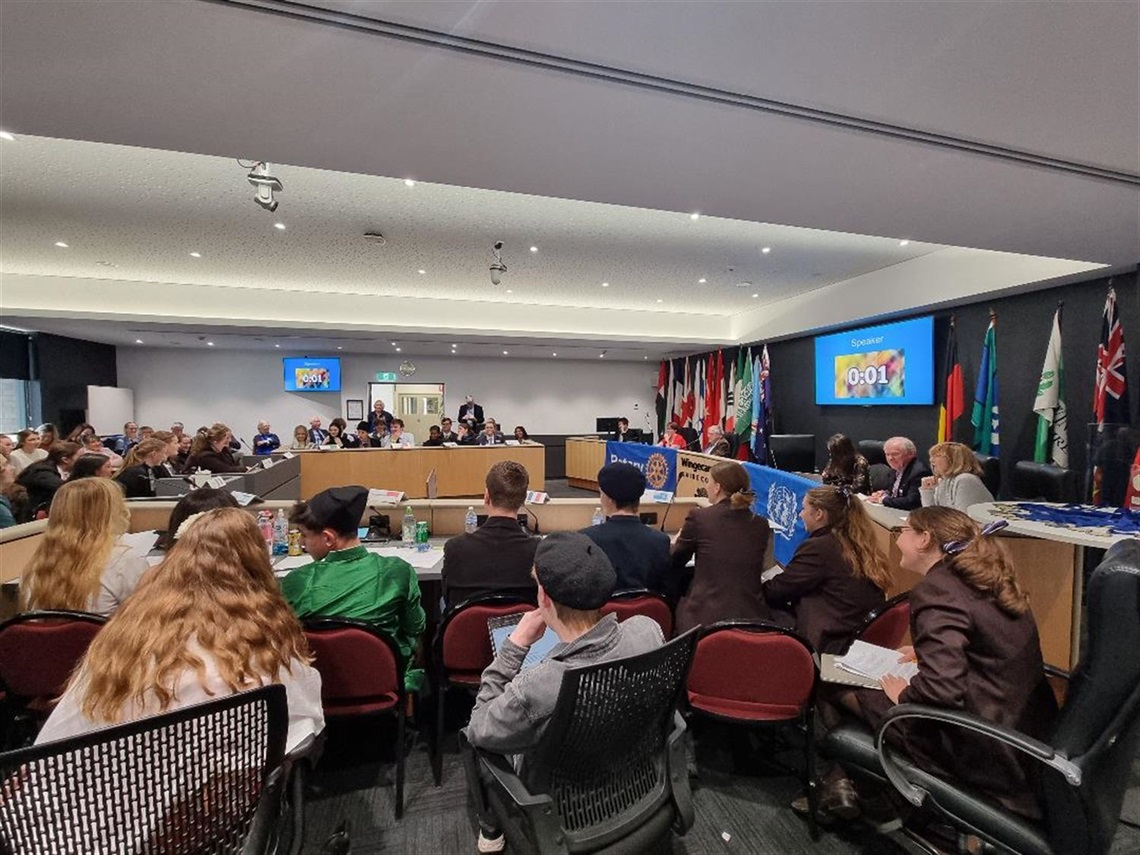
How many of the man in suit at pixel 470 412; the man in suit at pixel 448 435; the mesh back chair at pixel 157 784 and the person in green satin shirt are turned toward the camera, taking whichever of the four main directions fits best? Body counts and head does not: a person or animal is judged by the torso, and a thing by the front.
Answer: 2

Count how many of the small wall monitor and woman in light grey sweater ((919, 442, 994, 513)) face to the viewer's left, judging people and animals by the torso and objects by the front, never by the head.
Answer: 1

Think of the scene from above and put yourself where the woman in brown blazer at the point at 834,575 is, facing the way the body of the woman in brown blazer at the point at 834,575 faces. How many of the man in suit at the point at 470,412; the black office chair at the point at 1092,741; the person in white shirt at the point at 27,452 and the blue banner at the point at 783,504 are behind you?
1

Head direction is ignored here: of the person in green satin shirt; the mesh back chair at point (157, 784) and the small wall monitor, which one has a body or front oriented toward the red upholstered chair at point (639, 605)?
the small wall monitor

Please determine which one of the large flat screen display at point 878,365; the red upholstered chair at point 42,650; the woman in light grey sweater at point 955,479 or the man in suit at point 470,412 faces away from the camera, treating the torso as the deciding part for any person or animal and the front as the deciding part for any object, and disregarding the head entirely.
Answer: the red upholstered chair

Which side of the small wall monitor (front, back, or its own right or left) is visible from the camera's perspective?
front

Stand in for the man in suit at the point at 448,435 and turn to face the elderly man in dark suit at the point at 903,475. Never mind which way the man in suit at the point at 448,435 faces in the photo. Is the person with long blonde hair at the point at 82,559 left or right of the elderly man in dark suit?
right

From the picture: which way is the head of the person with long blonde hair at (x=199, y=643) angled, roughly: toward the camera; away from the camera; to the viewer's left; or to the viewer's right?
away from the camera

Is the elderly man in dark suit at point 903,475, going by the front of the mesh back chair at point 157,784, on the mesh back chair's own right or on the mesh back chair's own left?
on the mesh back chair's own right

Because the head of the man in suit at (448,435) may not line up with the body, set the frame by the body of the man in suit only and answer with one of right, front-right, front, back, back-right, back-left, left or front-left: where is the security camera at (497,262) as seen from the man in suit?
front

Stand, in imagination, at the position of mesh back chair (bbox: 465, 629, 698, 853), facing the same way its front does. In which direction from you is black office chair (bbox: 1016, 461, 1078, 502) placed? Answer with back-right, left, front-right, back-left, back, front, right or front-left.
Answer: right

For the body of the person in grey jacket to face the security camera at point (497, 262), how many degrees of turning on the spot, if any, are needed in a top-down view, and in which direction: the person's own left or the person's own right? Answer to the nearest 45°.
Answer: approximately 45° to the person's own right

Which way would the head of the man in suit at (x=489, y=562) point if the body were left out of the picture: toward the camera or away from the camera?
away from the camera

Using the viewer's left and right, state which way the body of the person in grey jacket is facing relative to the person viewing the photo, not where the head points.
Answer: facing away from the viewer and to the left of the viewer

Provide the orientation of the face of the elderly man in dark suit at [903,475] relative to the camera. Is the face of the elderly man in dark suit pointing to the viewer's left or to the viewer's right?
to the viewer's left

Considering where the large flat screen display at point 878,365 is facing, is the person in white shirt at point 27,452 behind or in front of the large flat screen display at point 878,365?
in front

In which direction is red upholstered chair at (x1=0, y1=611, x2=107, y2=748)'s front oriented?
away from the camera

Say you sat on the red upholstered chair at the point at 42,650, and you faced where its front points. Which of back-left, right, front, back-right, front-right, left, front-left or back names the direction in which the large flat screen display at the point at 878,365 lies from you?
right
